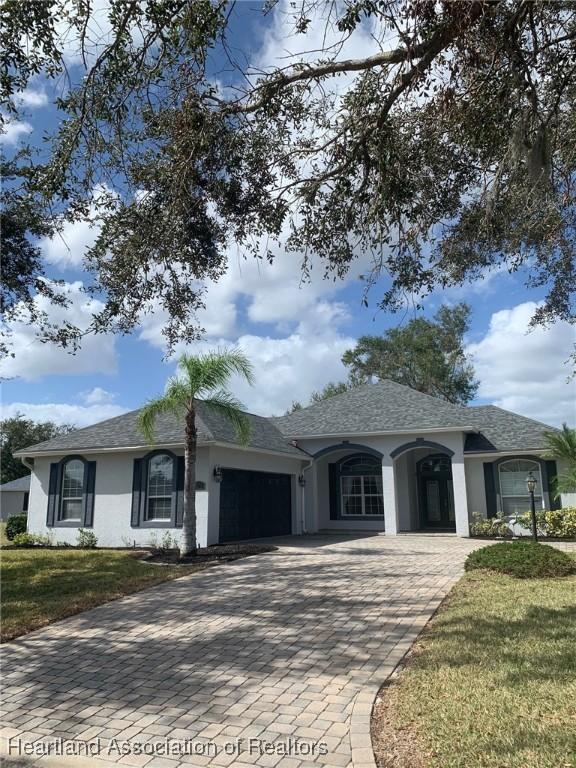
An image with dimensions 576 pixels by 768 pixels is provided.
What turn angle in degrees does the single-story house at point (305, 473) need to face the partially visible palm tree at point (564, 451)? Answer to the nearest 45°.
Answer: approximately 90° to its left

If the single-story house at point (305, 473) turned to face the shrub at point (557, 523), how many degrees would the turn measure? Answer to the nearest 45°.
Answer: approximately 90° to its left

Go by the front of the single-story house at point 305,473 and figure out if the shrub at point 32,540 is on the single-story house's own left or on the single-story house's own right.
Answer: on the single-story house's own right

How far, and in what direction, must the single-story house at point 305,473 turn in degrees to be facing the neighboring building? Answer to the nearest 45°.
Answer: approximately 135° to its right

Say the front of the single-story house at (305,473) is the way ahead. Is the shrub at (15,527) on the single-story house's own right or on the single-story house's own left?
on the single-story house's own right

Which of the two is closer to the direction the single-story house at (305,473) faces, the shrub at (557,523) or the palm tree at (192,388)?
the palm tree

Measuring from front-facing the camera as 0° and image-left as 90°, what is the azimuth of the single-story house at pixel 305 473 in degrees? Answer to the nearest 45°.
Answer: approximately 0°

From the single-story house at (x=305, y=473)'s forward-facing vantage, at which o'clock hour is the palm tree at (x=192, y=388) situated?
The palm tree is roughly at 1 o'clock from the single-story house.

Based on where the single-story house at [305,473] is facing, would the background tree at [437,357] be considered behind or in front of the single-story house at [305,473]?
behind

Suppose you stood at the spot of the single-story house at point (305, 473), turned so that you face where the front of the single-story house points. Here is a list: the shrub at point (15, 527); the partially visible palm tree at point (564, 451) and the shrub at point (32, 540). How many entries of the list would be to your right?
2
